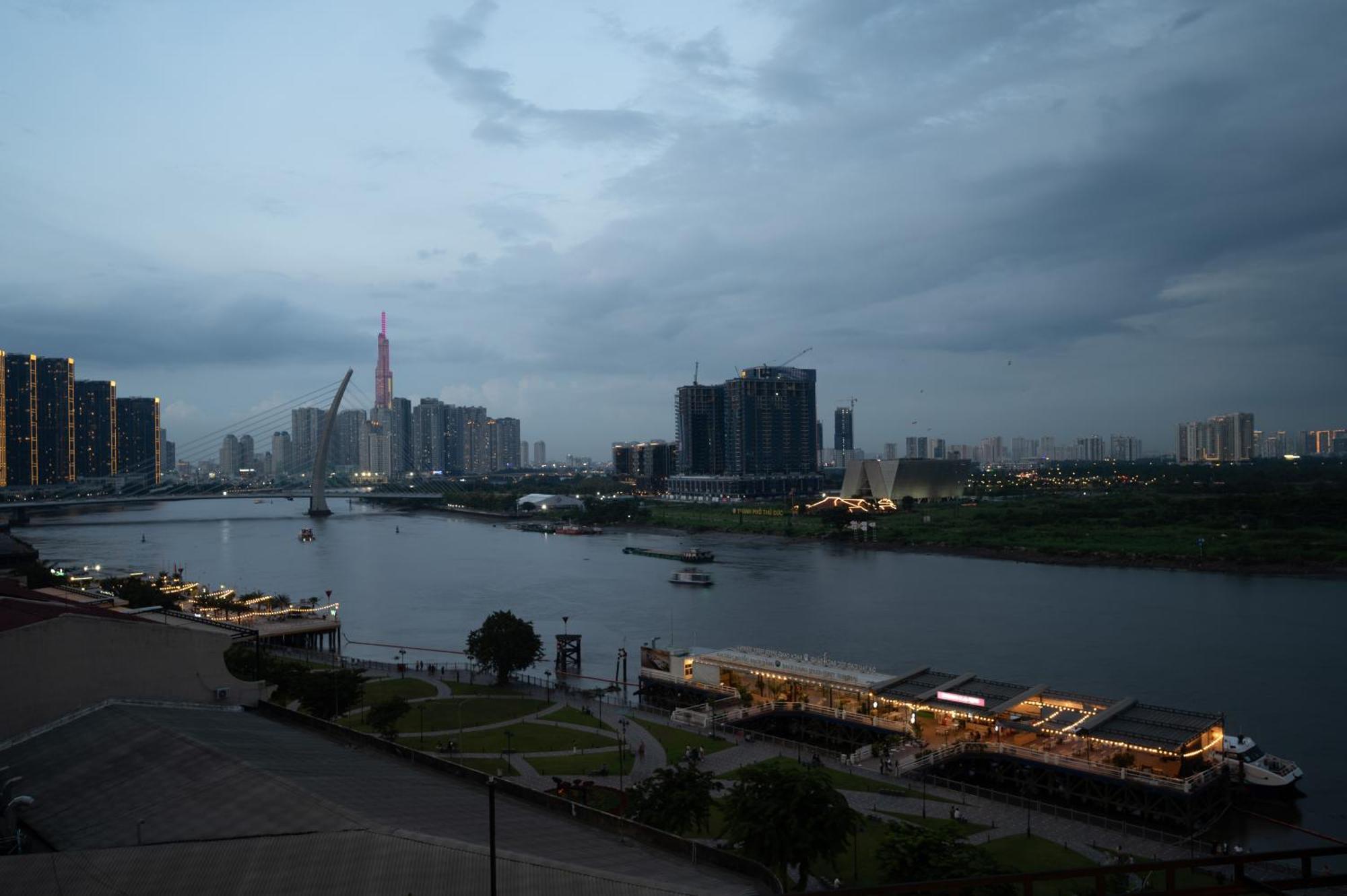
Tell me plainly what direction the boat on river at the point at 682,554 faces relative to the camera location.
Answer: facing away from the viewer and to the left of the viewer

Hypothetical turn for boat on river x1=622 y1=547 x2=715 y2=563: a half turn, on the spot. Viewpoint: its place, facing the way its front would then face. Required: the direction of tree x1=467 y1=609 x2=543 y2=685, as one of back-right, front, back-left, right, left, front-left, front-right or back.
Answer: front-right

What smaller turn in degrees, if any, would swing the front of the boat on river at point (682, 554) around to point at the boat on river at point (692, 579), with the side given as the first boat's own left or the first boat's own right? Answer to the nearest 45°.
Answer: approximately 135° to the first boat's own left

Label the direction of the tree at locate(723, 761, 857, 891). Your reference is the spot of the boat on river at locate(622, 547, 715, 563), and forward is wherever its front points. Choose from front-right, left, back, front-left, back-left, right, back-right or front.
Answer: back-left

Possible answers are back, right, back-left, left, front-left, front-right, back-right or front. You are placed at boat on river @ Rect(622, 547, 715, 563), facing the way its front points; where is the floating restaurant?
back-left

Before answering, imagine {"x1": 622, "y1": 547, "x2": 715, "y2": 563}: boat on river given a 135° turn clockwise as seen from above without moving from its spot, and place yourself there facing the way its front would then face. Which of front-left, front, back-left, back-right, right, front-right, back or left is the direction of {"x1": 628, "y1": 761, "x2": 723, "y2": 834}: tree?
right
